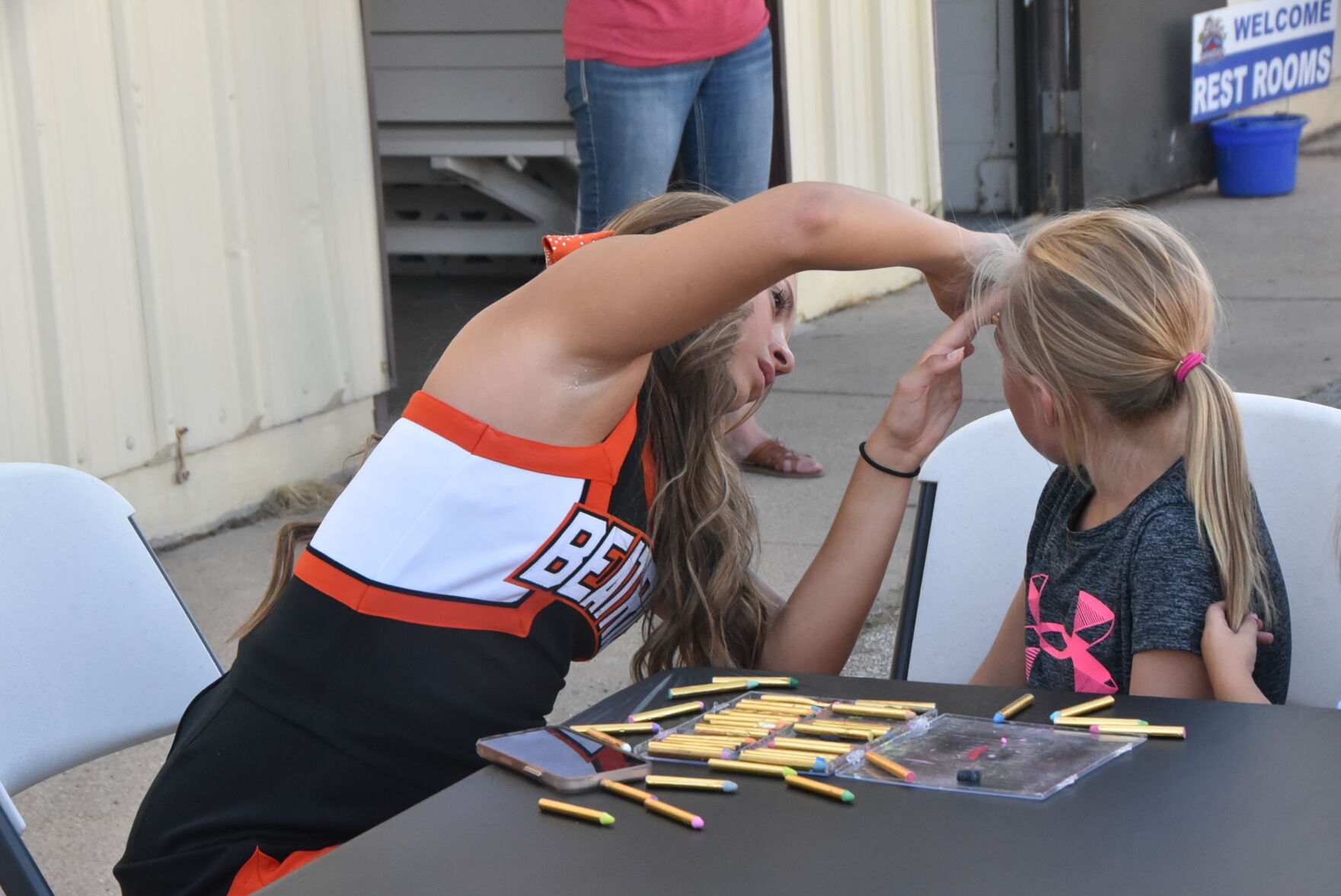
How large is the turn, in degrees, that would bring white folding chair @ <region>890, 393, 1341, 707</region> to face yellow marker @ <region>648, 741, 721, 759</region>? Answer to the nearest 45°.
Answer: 0° — it already faces it

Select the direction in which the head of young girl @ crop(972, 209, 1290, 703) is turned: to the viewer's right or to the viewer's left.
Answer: to the viewer's left

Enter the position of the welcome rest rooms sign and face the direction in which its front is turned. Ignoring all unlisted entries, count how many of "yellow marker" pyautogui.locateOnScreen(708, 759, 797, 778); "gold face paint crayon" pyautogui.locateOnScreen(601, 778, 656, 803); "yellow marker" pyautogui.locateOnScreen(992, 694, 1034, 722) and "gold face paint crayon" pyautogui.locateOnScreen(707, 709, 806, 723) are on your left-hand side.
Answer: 0

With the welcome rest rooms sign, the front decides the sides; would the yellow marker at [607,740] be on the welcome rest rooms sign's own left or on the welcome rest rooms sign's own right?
on the welcome rest rooms sign's own right

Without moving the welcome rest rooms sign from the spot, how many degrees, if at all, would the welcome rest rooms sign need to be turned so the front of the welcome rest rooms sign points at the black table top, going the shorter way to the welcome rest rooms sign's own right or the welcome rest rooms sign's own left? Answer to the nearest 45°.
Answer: approximately 45° to the welcome rest rooms sign's own right

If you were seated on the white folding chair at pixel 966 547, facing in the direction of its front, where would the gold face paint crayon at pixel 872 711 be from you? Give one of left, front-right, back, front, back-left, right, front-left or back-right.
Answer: front

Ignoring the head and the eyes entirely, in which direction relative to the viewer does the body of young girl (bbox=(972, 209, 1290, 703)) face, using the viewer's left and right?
facing the viewer and to the left of the viewer

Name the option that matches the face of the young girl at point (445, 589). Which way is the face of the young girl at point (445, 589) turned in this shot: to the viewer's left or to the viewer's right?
to the viewer's right

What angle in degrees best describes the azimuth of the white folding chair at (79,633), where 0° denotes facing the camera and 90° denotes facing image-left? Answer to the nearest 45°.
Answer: approximately 315°

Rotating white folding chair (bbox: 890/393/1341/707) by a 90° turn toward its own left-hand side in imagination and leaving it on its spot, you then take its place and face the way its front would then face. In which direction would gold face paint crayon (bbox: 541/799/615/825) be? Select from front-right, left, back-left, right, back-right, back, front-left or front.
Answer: right

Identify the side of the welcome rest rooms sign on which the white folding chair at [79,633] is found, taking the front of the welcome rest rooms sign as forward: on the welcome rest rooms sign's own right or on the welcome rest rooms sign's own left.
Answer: on the welcome rest rooms sign's own right

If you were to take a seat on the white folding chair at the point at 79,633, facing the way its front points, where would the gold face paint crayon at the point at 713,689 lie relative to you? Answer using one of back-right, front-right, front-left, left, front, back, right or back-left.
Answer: front

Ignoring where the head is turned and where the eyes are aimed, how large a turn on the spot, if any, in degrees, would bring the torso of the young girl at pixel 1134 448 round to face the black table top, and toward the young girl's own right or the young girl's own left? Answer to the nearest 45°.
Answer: approximately 45° to the young girl's own left

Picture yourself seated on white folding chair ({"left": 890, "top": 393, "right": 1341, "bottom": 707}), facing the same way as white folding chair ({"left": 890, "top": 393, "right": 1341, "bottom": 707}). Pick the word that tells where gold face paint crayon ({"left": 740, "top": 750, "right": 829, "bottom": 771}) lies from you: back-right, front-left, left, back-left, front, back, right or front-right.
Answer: front

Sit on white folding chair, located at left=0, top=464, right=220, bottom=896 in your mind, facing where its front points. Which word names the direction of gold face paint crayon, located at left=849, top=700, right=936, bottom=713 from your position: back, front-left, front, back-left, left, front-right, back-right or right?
front

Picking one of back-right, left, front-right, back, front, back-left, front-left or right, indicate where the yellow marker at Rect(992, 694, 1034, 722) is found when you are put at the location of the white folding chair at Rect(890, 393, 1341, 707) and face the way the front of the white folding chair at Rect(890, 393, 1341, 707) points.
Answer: front

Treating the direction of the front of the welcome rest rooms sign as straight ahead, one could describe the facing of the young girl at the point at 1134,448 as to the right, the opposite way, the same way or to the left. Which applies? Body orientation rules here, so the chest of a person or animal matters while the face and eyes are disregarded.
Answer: to the right

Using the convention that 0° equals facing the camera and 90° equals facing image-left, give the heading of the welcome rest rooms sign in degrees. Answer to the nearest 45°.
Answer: approximately 315°

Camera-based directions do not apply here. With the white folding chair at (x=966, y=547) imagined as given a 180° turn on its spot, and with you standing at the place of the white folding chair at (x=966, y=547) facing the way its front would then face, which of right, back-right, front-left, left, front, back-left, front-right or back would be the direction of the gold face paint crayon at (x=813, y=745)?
back

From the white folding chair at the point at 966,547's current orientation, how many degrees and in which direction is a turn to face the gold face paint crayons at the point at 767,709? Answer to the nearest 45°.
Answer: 0° — it already faces it

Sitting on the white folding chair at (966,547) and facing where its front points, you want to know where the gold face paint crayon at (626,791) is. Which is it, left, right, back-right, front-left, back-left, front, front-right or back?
front
